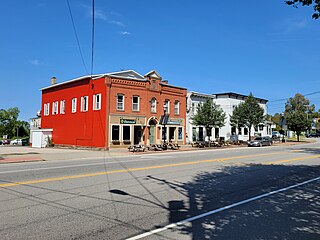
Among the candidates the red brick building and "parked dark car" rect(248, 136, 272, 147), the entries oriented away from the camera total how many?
0

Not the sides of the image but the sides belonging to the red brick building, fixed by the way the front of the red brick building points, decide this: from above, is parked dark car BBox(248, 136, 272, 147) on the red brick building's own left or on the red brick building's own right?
on the red brick building's own left

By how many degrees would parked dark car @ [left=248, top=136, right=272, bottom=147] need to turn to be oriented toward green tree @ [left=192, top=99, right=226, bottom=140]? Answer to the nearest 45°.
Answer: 0° — it already faces it

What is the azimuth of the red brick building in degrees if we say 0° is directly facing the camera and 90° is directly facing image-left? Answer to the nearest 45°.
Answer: approximately 315°

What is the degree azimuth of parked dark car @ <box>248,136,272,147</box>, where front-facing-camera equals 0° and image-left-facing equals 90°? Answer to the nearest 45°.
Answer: approximately 45°

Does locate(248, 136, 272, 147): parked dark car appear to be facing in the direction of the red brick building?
yes
